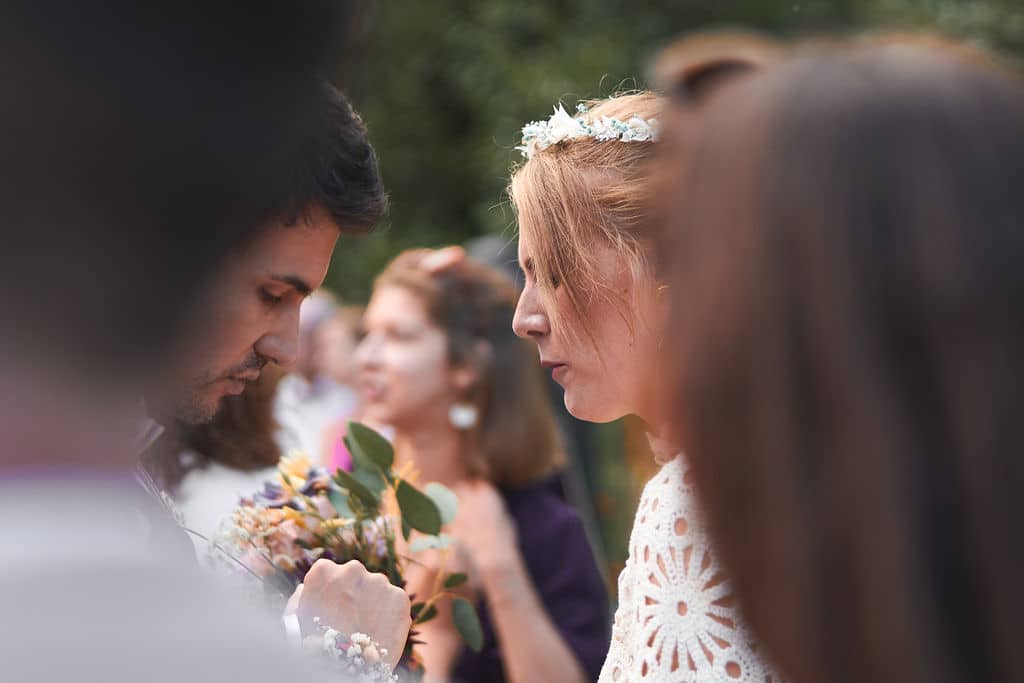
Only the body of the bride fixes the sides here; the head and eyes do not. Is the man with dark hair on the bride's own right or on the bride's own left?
on the bride's own left

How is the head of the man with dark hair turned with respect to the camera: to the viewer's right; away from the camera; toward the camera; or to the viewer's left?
to the viewer's right

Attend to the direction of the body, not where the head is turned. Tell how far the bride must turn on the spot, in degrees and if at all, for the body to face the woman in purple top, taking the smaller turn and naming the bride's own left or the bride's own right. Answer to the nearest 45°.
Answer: approximately 90° to the bride's own right

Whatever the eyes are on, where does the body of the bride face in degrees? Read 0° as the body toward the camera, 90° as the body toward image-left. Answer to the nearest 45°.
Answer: approximately 90°

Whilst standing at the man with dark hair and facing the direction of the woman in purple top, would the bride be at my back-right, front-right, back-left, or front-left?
front-right

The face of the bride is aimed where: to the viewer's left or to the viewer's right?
to the viewer's left
